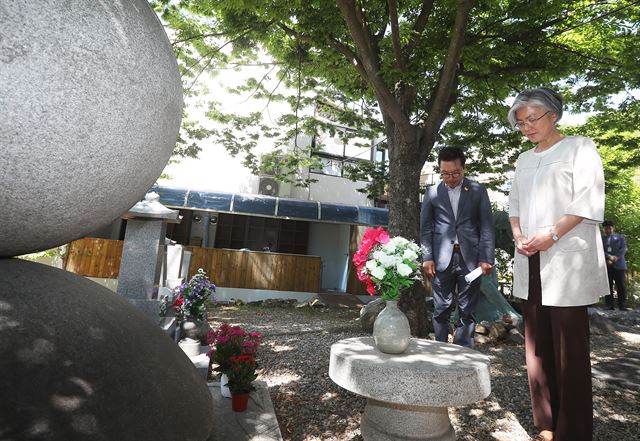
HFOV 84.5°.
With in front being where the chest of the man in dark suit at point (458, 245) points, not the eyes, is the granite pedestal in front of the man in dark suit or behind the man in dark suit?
in front

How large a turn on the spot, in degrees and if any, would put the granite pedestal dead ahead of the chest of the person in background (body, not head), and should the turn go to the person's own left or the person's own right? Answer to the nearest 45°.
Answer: approximately 45° to the person's own left

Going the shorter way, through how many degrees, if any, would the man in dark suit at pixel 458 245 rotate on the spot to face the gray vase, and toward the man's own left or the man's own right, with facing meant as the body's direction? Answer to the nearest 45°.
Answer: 0° — they already face it

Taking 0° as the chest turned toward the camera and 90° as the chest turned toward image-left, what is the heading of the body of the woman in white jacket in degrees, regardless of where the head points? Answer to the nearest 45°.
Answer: approximately 45°

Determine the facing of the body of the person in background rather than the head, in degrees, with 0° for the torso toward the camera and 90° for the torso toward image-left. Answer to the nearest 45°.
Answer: approximately 45°

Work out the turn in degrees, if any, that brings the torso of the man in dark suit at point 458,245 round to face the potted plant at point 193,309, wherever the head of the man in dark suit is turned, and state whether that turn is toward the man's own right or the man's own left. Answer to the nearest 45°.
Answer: approximately 90° to the man's own right

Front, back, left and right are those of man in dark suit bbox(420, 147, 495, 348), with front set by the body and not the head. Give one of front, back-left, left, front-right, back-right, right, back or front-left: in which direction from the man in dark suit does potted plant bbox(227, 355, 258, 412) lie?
front-right

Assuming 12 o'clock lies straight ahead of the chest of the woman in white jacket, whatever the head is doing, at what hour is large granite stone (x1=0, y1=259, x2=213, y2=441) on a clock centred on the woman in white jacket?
The large granite stone is roughly at 12 o'clock from the woman in white jacket.

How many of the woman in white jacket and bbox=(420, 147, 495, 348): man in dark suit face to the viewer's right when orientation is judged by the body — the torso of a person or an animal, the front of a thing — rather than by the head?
0

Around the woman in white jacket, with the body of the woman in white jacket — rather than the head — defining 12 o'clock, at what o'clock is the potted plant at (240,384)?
The potted plant is roughly at 1 o'clock from the woman in white jacket.

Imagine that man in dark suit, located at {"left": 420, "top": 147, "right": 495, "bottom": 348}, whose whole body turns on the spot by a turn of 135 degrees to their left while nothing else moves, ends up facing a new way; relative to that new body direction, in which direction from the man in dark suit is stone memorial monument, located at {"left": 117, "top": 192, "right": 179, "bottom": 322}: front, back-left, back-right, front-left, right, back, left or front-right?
back-left

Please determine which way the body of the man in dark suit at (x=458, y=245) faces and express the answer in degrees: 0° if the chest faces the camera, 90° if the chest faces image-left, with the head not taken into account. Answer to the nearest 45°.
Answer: approximately 0°

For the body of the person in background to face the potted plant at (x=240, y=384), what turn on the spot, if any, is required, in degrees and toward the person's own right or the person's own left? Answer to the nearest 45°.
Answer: approximately 45° to the person's own left

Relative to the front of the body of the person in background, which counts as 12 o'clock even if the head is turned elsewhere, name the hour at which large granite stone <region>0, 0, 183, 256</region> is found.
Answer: The large granite stone is roughly at 11 o'clock from the person in background.
